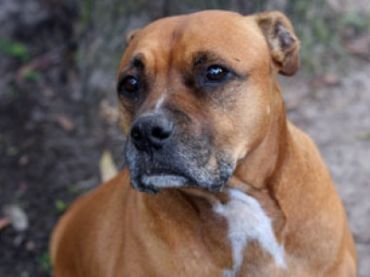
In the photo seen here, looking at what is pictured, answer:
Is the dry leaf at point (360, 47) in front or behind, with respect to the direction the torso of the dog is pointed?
behind

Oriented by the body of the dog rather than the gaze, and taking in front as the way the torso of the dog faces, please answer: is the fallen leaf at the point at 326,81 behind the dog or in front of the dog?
behind

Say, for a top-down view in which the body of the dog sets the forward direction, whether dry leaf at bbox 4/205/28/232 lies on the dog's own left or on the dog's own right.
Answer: on the dog's own right

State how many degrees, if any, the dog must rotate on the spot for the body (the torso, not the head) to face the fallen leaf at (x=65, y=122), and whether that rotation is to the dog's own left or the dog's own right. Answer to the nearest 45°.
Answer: approximately 90° to the dog's own right
